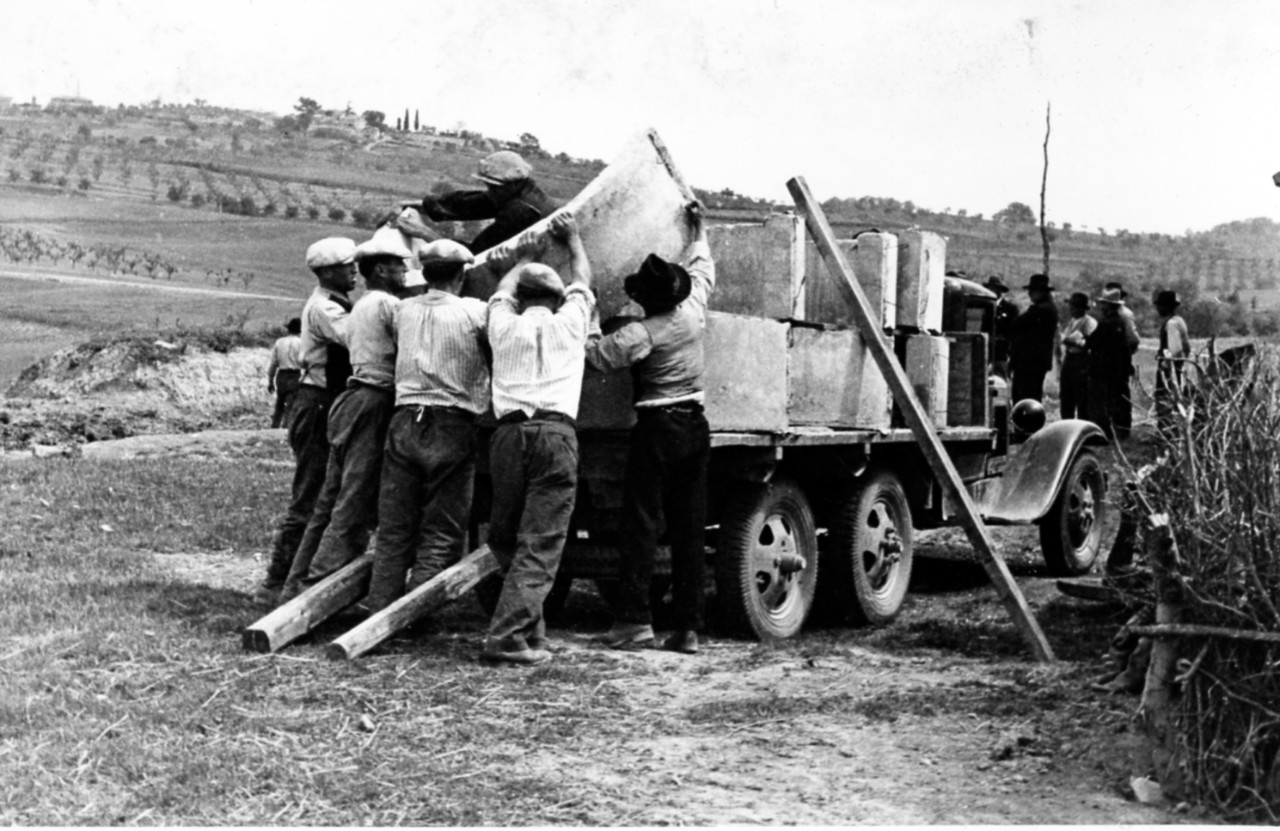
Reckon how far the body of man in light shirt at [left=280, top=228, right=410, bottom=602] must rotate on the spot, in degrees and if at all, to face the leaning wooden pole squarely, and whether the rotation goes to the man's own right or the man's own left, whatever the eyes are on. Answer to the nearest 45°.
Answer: approximately 45° to the man's own right

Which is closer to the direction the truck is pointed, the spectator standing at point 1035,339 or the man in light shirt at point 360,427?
the spectator standing

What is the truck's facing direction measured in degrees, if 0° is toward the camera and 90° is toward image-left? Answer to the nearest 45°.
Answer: approximately 225°

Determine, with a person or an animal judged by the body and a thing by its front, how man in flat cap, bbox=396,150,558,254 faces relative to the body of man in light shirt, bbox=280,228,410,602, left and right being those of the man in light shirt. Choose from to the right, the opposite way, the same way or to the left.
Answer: the opposite way

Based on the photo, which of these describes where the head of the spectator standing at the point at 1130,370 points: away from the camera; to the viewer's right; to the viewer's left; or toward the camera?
to the viewer's left

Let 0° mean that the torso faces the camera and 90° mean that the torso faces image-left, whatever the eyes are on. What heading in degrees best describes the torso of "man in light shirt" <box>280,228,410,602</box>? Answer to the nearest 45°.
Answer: approximately 225°

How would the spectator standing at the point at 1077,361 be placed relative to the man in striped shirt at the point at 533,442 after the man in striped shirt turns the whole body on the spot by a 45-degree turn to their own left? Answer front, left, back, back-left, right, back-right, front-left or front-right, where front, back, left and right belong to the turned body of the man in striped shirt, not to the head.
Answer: right

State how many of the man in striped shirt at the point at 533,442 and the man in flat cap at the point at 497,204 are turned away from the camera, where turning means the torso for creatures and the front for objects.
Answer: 1

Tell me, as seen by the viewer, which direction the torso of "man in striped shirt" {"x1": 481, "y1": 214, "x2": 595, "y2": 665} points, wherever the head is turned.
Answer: away from the camera

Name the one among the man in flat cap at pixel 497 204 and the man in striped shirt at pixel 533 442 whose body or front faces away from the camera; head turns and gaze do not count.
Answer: the man in striped shirt

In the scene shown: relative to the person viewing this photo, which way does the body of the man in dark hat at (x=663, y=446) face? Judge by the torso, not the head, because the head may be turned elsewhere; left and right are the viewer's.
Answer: facing away from the viewer and to the left of the viewer

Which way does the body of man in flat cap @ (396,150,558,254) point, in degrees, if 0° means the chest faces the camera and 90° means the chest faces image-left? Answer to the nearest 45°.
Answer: approximately 45°

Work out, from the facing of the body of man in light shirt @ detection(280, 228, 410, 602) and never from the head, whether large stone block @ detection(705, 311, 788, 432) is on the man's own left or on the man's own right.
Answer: on the man's own right

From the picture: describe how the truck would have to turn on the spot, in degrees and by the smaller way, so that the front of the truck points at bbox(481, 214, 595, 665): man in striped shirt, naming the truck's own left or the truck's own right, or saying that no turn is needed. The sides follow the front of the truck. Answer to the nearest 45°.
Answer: approximately 180°

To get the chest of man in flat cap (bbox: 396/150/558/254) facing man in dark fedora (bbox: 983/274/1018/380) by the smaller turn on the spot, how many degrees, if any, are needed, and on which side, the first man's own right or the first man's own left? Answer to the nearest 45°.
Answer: approximately 180°

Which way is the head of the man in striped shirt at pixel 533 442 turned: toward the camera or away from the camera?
away from the camera

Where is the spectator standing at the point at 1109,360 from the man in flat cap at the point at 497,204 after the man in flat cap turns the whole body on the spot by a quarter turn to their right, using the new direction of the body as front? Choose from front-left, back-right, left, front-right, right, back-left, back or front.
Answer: right
